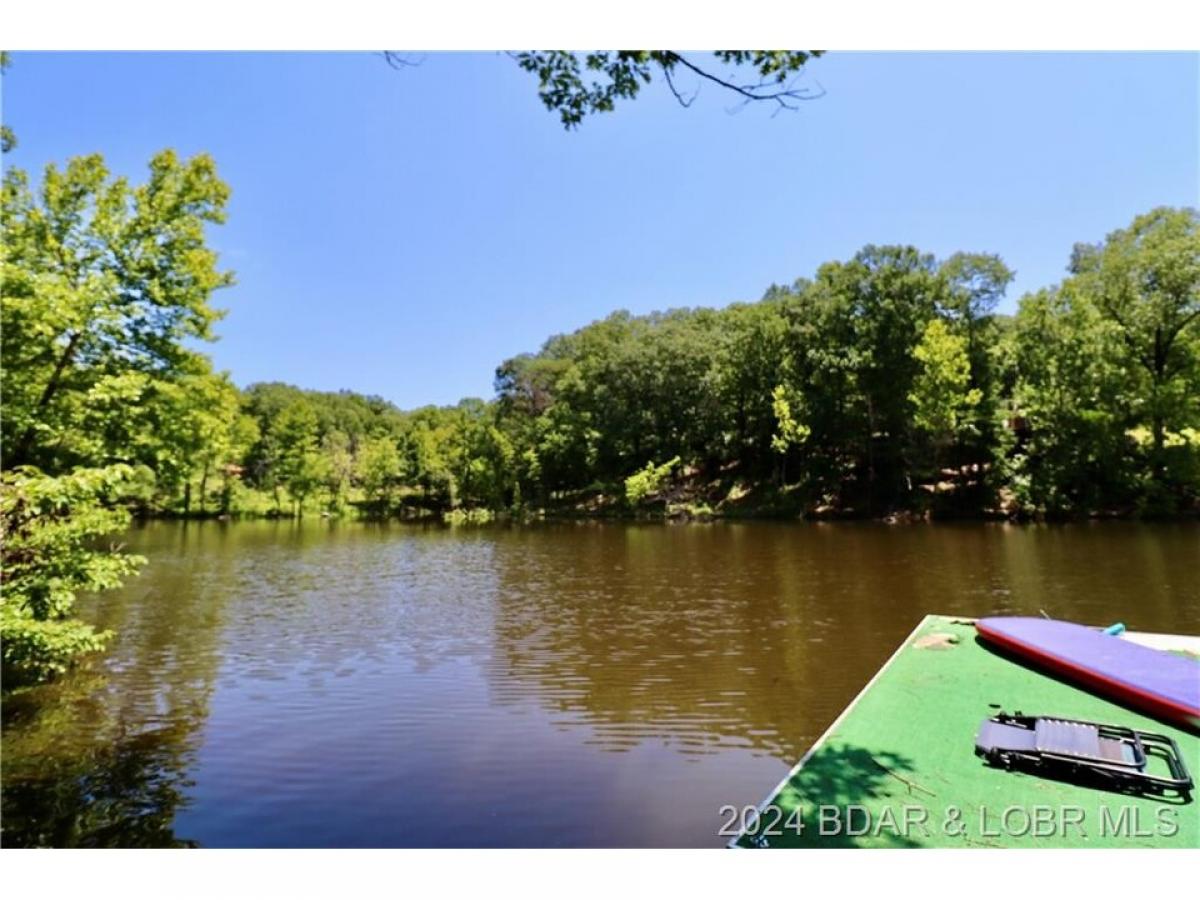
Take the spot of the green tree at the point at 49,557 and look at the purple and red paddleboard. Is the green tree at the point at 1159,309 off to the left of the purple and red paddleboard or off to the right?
left

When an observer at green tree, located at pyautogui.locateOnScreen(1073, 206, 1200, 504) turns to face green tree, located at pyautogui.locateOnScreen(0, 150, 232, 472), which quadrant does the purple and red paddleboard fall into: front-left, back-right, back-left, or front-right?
front-left

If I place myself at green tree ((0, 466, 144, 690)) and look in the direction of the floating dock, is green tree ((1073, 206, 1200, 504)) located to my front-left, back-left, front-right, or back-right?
front-left
